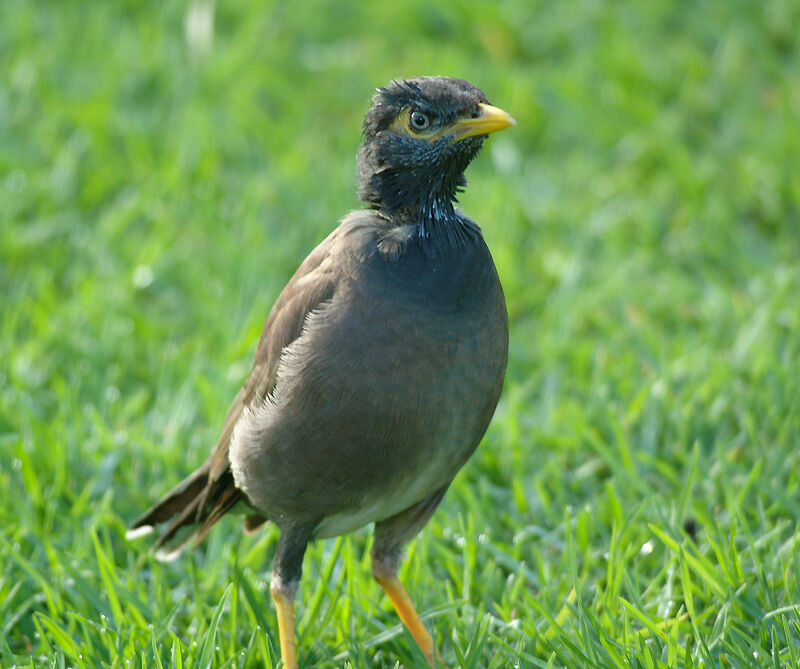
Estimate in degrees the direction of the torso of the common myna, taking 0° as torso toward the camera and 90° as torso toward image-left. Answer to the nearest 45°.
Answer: approximately 315°
